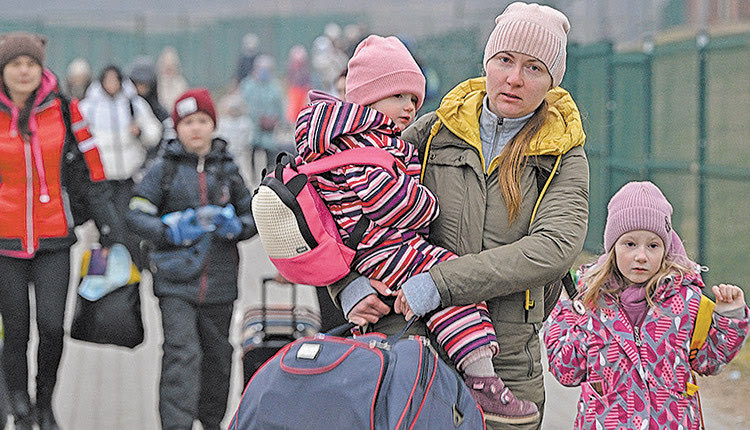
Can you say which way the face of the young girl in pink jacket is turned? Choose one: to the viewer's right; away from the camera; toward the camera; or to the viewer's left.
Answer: toward the camera

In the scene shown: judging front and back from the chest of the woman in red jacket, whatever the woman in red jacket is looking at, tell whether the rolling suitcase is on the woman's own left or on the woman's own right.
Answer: on the woman's own left

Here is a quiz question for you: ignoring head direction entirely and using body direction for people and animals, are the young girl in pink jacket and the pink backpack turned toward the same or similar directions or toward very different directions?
same or similar directions

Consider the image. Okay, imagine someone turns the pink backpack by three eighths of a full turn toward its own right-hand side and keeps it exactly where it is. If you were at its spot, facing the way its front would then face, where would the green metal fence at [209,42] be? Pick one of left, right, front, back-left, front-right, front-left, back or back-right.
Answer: front

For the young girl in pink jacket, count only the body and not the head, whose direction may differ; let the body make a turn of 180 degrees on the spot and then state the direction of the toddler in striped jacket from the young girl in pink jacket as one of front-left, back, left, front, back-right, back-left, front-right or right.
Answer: back-left

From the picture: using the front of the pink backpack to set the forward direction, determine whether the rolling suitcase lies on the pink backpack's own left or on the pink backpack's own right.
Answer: on the pink backpack's own right

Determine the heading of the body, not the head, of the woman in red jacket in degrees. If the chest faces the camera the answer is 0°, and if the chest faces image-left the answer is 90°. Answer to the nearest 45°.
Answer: approximately 0°

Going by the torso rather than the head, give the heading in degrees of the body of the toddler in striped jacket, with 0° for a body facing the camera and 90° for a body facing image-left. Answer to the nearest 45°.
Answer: approximately 270°

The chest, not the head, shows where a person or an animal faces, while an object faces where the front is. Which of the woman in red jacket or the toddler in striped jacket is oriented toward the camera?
the woman in red jacket

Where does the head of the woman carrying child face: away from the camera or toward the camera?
toward the camera

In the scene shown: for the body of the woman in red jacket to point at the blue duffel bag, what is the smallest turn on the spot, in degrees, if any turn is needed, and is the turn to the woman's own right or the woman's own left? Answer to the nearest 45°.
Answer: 0° — they already face it

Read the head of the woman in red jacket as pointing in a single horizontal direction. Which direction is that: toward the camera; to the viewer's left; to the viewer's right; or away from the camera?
toward the camera

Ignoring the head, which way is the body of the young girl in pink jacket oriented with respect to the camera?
toward the camera

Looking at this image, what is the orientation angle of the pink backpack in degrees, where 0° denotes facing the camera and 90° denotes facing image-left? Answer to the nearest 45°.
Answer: approximately 45°

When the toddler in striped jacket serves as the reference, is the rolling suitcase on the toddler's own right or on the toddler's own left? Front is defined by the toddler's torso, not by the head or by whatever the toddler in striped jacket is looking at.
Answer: on the toddler's own left
